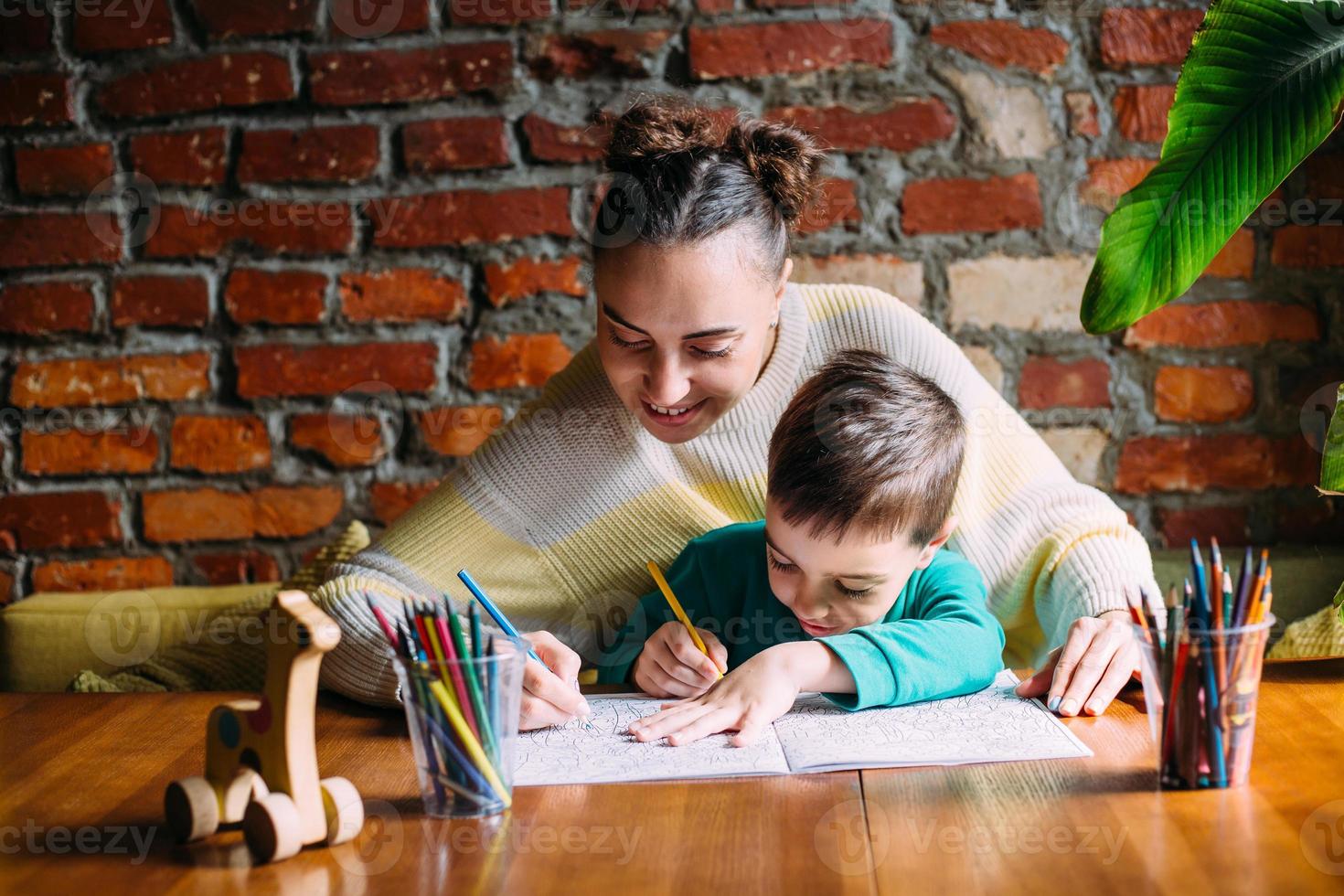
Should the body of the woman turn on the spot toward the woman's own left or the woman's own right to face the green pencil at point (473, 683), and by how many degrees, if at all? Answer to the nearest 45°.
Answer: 0° — they already face it

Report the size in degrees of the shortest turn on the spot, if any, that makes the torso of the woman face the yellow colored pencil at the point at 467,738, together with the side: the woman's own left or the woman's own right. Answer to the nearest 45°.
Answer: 0° — they already face it

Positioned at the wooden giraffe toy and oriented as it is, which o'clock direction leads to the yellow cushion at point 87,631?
The yellow cushion is roughly at 7 o'clock from the wooden giraffe toy.

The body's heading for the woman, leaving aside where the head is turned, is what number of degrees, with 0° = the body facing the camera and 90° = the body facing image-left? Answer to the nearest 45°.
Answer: approximately 0°

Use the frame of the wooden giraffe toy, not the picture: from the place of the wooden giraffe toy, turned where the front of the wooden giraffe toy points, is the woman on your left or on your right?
on your left
